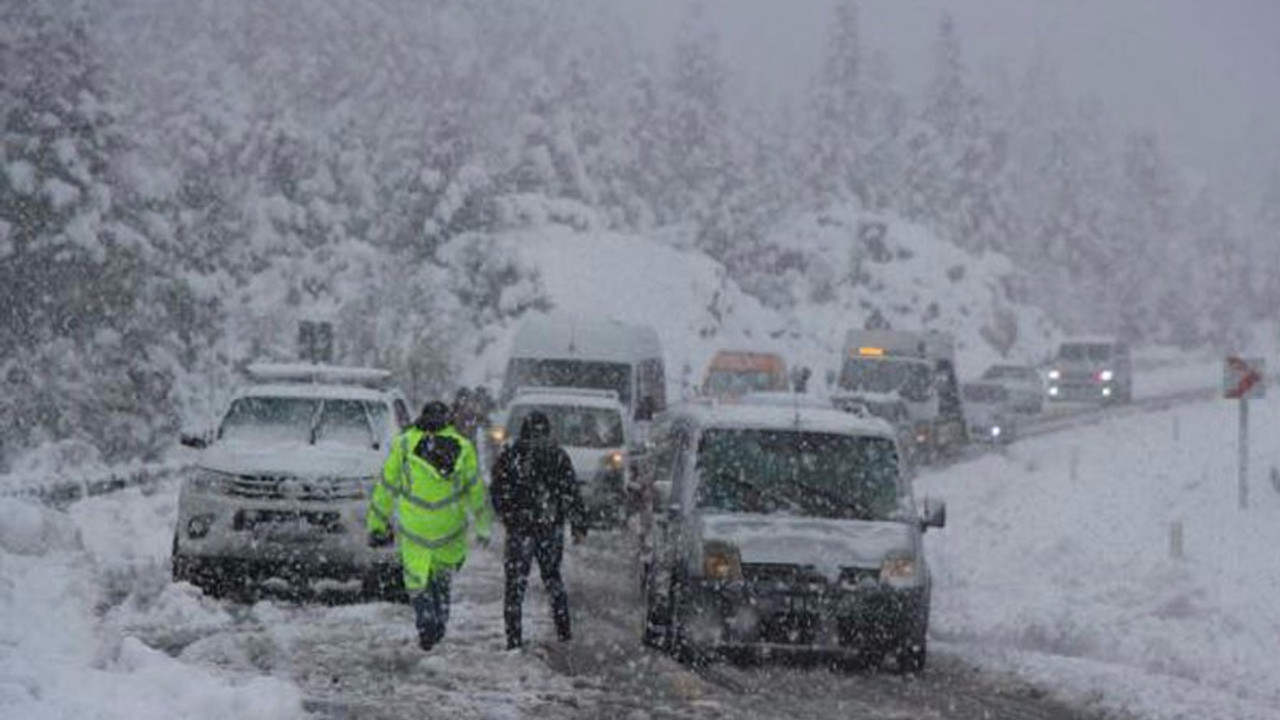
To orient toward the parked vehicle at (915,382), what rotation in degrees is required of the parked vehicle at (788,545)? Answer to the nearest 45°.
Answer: approximately 180°

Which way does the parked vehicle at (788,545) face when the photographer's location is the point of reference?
facing the viewer

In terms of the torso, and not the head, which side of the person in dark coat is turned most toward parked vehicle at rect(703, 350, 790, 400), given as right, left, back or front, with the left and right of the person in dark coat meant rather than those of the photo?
front

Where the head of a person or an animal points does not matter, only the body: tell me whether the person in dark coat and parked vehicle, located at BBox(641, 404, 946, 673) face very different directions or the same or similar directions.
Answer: very different directions

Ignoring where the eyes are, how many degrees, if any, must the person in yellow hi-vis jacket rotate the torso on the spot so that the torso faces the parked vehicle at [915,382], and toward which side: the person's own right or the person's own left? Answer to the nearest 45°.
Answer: approximately 45° to the person's own right

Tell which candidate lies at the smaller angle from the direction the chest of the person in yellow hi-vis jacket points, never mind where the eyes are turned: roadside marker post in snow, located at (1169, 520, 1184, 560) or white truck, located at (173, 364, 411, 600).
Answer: the white truck

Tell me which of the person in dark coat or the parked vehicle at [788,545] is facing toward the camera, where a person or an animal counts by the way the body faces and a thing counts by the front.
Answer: the parked vehicle

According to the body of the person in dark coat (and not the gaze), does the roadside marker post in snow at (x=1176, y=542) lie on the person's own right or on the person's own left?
on the person's own right

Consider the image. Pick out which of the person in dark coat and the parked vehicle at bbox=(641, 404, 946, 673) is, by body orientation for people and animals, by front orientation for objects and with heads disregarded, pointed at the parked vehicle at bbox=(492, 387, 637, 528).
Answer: the person in dark coat

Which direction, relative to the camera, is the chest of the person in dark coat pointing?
away from the camera

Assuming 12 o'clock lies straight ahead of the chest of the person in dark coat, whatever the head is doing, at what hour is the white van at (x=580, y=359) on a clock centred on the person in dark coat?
The white van is roughly at 12 o'clock from the person in dark coat.

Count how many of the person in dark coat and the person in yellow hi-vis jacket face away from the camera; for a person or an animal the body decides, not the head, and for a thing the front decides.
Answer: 2

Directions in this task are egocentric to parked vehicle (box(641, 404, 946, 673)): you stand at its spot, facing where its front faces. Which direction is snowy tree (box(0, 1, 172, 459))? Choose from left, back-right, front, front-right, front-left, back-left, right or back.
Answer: back-right

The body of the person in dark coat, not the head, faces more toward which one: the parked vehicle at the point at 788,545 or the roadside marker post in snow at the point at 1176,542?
the roadside marker post in snow

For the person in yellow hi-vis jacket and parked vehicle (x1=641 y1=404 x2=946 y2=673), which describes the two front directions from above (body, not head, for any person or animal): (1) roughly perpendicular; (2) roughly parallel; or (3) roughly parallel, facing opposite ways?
roughly parallel, facing opposite ways

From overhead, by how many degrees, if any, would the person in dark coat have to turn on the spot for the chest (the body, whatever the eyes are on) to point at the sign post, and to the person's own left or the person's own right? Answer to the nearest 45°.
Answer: approximately 45° to the person's own right

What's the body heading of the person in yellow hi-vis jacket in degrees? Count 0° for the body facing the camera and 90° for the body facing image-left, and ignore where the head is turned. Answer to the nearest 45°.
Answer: approximately 180°

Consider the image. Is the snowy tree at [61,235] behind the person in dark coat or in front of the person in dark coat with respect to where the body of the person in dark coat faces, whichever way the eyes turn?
in front

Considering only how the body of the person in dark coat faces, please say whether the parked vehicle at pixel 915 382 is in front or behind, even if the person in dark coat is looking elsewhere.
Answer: in front
